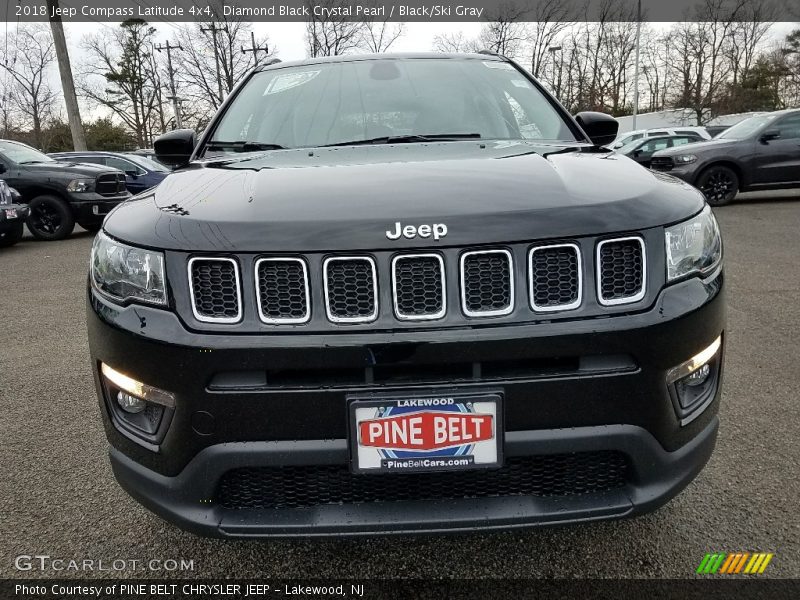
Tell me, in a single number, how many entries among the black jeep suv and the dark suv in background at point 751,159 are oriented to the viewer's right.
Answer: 0

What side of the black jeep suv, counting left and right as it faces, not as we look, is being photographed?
front

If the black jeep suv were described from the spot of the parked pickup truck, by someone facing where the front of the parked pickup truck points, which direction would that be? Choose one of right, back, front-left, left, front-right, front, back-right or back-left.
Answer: front-right

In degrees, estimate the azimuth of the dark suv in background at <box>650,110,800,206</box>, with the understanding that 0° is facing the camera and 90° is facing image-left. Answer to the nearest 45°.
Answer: approximately 45°

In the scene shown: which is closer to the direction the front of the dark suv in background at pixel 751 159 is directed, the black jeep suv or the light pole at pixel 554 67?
the black jeep suv

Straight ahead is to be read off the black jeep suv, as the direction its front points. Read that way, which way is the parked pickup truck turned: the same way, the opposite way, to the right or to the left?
to the left

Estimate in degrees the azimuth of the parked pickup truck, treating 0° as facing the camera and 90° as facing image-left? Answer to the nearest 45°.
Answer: approximately 315°

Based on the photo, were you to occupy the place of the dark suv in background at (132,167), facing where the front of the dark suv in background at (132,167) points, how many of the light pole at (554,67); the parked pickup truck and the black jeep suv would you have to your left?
1

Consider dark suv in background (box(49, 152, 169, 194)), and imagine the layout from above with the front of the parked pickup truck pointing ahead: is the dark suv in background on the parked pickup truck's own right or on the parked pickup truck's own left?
on the parked pickup truck's own left

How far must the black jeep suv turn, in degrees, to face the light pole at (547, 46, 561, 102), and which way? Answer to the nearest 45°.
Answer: approximately 180°

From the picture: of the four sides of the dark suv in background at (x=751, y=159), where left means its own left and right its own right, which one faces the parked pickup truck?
front

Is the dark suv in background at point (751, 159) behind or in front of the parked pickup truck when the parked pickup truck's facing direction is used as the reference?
in front

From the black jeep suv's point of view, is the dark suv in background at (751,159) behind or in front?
behind

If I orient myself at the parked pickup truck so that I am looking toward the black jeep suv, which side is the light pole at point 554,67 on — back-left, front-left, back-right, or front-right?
back-left

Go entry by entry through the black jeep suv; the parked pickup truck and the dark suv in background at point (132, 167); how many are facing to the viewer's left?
0

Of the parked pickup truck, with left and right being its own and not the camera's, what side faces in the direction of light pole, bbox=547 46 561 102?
left

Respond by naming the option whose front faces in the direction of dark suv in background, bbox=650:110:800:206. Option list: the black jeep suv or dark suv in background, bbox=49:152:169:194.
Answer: dark suv in background, bbox=49:152:169:194

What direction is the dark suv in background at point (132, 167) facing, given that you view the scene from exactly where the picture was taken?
facing the viewer and to the right of the viewer
